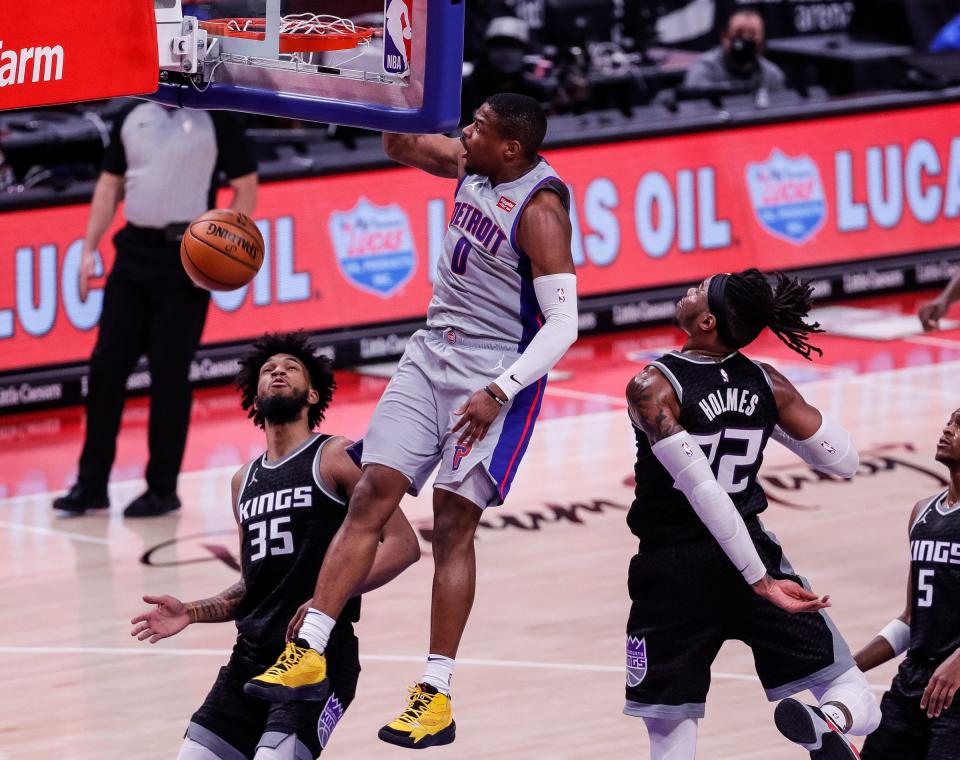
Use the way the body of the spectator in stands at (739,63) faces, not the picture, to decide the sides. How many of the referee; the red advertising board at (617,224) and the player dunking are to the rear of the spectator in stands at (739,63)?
0

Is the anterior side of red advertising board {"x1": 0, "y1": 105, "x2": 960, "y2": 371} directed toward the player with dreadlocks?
yes

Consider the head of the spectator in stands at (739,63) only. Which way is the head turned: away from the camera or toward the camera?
toward the camera

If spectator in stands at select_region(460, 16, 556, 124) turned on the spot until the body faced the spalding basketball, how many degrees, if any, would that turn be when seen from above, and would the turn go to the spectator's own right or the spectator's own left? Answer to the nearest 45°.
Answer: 0° — they already face it

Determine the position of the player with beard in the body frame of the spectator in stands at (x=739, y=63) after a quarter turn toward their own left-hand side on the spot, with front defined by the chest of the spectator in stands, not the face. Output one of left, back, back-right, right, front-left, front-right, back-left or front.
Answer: right

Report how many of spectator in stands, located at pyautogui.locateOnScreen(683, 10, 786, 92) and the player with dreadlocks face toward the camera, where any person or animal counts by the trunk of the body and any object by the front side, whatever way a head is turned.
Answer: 1

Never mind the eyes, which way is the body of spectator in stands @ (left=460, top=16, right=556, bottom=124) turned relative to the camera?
toward the camera

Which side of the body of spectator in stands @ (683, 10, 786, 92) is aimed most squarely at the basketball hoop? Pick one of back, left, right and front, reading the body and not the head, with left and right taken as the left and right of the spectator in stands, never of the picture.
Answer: front

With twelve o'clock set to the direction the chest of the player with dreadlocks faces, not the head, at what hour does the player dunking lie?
The player dunking is roughly at 11 o'clock from the player with dreadlocks.

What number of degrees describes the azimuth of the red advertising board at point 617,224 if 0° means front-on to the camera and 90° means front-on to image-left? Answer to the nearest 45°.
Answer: approximately 0°

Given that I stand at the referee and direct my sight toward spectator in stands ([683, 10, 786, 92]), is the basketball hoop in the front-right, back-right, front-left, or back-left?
back-right

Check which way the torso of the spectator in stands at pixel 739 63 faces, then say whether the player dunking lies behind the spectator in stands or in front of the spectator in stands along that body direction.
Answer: in front

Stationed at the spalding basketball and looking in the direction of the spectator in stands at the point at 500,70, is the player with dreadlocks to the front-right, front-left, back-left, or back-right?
front-right

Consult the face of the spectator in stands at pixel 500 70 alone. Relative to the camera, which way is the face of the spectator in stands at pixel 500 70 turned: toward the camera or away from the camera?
toward the camera

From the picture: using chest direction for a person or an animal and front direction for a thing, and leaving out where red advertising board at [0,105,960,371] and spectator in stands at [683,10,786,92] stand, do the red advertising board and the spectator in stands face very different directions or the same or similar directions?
same or similar directions

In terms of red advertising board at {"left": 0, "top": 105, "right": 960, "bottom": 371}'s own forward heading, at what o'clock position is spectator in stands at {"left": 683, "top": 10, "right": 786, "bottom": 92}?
The spectator in stands is roughly at 7 o'clock from the red advertising board.

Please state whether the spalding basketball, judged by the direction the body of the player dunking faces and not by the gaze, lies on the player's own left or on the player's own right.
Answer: on the player's own right

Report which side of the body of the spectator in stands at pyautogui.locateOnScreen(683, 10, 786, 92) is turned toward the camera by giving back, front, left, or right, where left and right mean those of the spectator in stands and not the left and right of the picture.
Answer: front
